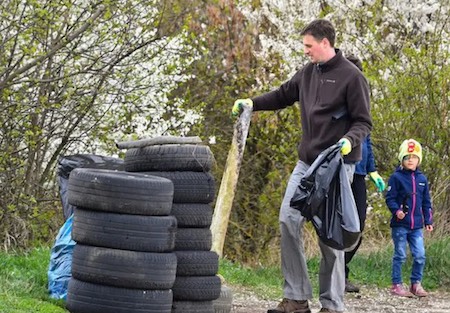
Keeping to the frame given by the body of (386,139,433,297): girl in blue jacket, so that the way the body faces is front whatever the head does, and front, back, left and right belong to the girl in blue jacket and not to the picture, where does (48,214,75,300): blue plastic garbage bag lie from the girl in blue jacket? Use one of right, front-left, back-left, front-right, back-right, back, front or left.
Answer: front-right

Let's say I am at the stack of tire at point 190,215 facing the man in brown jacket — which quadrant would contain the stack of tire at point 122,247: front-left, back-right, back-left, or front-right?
back-right

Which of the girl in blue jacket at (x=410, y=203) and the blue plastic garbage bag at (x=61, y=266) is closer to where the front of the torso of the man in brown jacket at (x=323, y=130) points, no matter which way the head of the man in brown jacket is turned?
the blue plastic garbage bag

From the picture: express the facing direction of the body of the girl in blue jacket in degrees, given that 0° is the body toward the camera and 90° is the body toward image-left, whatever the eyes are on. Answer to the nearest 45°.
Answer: approximately 0°

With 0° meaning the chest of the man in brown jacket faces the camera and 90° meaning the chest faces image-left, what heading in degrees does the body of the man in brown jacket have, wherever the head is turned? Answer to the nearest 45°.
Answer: approximately 45°

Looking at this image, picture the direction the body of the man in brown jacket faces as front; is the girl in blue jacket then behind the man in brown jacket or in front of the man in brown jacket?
behind

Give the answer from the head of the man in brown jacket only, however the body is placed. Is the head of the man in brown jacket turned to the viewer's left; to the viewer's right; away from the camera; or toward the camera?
to the viewer's left

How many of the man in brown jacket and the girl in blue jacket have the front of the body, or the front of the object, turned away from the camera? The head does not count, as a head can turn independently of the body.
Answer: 0

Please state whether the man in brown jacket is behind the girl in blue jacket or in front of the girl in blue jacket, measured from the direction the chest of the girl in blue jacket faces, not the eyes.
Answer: in front

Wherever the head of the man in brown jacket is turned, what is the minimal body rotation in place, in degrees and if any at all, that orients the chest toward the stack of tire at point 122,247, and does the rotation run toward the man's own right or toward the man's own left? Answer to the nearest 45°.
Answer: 0° — they already face it
